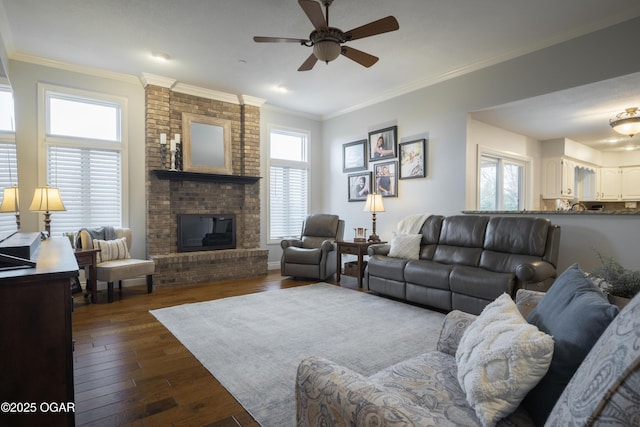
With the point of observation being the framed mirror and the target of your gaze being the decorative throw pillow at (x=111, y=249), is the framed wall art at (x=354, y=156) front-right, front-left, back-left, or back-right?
back-left

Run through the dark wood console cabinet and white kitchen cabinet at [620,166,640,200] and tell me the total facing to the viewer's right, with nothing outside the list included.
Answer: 1

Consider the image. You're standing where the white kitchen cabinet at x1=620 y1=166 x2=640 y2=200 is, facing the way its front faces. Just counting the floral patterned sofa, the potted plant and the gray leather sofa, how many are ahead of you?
3

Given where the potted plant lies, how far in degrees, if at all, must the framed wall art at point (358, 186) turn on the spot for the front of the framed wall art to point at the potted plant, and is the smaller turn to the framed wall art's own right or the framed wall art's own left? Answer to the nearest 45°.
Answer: approximately 45° to the framed wall art's own left

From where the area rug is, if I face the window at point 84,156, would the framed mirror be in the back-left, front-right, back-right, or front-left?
front-right

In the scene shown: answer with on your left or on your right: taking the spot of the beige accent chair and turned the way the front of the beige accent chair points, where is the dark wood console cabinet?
on your right

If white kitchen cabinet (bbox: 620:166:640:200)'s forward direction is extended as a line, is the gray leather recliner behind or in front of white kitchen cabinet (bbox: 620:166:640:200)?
in front

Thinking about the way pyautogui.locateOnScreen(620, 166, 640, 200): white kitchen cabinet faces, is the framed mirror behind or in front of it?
in front

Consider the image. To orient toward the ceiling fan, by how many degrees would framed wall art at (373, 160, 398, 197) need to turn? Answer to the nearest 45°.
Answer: approximately 45° to its left

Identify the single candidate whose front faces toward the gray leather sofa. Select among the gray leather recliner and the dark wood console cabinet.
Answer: the dark wood console cabinet

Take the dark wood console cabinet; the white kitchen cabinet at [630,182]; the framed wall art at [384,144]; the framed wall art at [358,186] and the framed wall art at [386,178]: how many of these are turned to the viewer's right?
1

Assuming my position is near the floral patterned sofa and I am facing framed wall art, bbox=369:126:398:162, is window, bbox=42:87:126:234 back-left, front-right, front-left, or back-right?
front-left

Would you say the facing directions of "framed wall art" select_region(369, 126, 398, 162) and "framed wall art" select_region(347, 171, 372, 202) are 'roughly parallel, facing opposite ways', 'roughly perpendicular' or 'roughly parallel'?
roughly parallel

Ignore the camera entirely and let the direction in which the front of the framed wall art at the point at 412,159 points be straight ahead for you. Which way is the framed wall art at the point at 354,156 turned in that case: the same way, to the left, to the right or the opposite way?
the same way

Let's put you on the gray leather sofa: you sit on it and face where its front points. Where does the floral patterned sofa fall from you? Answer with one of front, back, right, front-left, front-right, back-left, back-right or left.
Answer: front-left

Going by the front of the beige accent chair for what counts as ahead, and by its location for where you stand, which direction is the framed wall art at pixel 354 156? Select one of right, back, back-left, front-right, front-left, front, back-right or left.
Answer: front-left

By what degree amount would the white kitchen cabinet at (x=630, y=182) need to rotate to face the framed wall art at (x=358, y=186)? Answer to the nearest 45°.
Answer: approximately 45° to its right

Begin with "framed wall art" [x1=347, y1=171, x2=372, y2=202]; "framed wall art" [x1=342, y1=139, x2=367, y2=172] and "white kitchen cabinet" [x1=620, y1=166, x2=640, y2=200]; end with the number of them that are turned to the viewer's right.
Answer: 0

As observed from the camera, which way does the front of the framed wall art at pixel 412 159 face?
facing the viewer and to the left of the viewer

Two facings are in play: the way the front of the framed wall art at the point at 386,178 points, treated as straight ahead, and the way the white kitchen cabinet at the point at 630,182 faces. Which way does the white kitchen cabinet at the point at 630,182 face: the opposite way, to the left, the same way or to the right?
the same way

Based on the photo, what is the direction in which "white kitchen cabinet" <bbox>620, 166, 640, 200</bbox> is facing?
toward the camera
